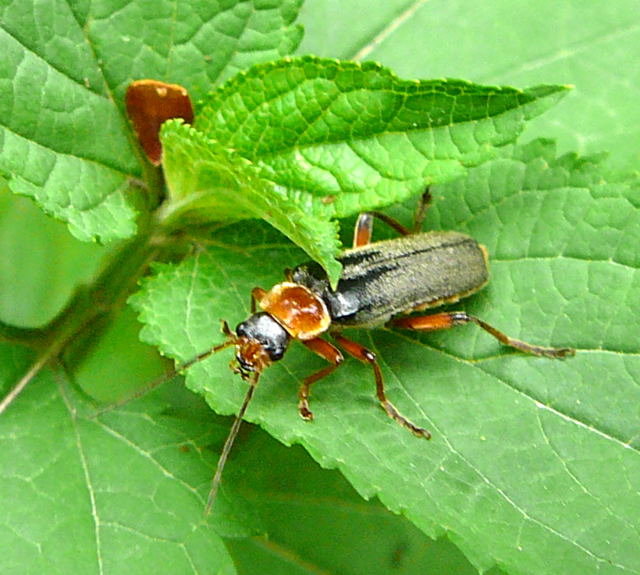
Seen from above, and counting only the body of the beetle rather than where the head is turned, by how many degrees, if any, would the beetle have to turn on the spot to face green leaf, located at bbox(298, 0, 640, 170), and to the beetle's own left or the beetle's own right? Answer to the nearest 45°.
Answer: approximately 180°

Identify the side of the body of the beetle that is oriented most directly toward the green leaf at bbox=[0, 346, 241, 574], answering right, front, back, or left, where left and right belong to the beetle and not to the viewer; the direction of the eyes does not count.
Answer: front

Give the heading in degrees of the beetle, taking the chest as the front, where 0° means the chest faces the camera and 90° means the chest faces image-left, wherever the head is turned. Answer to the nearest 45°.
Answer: approximately 45°

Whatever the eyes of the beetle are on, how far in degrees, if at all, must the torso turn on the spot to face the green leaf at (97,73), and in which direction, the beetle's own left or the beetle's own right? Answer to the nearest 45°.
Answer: approximately 45° to the beetle's own right
